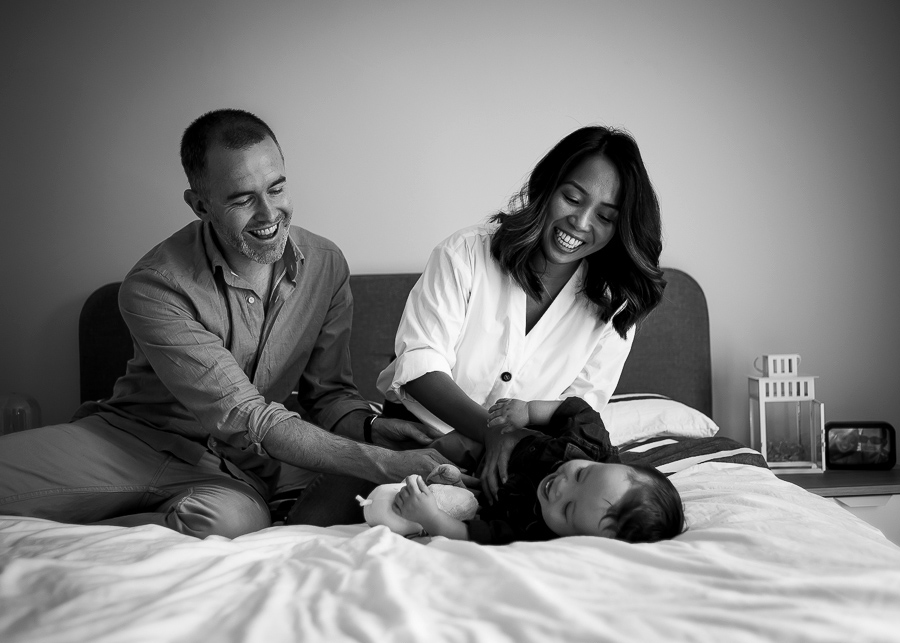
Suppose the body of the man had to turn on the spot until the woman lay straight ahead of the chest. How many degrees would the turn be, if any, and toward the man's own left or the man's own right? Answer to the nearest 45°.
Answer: approximately 45° to the man's own left

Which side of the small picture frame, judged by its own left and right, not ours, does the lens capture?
front

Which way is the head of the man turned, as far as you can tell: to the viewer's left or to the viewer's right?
to the viewer's right

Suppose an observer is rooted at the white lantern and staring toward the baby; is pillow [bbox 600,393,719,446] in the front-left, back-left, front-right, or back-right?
front-right

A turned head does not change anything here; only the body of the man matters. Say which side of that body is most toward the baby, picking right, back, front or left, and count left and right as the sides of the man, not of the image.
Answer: front

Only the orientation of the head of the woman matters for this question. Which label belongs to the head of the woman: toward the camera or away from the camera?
toward the camera

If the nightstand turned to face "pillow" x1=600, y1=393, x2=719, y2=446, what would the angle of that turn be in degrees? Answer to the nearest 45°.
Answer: approximately 45° to its right

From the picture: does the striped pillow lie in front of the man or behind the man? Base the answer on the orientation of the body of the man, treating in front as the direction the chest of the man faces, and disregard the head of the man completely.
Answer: in front

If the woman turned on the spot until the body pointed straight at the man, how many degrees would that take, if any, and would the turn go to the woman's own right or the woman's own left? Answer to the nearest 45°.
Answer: approximately 90° to the woman's own right

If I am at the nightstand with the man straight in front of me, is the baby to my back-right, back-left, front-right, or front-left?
front-left

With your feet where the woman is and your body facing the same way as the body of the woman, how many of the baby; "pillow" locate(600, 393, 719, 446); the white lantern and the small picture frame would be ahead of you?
1

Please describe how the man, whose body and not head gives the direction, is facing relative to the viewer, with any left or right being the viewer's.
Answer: facing the viewer and to the right of the viewer

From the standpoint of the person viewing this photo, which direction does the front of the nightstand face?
facing the viewer

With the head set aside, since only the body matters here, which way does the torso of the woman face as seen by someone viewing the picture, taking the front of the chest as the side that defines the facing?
toward the camera
